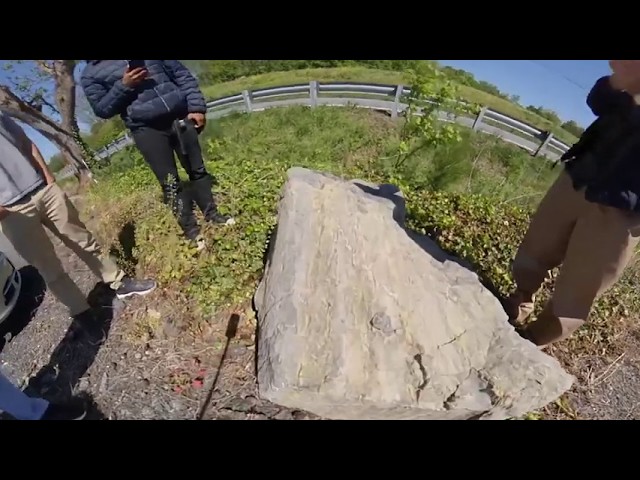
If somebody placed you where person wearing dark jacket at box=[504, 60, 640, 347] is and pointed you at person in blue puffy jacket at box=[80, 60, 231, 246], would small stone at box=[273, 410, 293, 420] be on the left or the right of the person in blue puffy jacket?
left

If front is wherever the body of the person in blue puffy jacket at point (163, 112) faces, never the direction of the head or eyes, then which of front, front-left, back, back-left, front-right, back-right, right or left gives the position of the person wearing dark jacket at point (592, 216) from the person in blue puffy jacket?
front-left

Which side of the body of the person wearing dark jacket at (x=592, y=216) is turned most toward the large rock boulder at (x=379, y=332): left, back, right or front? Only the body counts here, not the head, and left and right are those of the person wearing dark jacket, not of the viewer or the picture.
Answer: front

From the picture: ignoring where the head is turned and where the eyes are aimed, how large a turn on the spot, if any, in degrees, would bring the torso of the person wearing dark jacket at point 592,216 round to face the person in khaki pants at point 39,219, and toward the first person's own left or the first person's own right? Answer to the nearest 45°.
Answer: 0° — they already face them

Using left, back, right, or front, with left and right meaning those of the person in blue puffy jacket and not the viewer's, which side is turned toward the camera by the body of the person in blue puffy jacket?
front

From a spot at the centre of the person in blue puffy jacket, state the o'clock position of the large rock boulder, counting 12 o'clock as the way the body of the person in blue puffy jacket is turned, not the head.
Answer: The large rock boulder is roughly at 11 o'clock from the person in blue puffy jacket.

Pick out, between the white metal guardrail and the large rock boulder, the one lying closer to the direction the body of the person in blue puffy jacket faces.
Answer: the large rock boulder

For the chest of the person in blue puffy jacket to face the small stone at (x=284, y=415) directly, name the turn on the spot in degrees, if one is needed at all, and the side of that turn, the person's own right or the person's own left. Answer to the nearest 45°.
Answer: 0° — they already face it

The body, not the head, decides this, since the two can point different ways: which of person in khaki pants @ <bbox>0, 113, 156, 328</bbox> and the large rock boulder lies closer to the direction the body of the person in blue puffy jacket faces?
the large rock boulder

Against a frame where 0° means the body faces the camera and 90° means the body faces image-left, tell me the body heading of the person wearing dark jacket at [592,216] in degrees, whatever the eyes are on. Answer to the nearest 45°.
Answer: approximately 45°

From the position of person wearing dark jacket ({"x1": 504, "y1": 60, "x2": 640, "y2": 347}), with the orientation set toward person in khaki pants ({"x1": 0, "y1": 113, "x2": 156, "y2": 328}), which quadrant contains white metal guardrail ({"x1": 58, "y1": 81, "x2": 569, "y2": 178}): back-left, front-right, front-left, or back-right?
front-right
